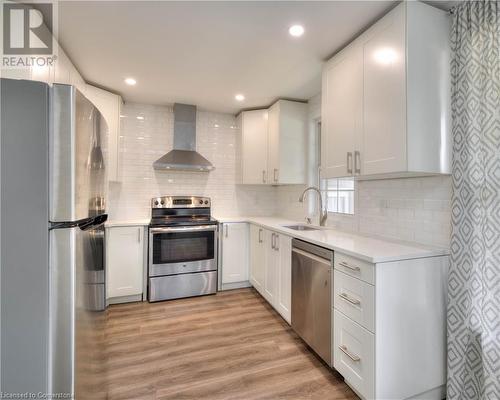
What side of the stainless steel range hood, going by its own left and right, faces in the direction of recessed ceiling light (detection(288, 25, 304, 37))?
front

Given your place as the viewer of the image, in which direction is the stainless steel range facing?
facing the viewer

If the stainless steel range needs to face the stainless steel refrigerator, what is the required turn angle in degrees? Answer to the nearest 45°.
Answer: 0° — it already faces it

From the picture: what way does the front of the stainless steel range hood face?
toward the camera

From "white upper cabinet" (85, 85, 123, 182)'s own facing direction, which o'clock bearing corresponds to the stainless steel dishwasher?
The stainless steel dishwasher is roughly at 2 o'clock from the white upper cabinet.

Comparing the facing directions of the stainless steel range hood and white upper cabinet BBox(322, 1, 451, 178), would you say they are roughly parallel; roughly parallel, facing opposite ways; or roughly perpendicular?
roughly perpendicular

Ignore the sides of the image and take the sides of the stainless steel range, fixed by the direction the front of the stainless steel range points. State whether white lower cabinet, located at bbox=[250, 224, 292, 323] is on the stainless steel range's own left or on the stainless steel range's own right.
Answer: on the stainless steel range's own left

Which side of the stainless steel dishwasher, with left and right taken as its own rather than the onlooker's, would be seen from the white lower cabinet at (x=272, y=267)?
right

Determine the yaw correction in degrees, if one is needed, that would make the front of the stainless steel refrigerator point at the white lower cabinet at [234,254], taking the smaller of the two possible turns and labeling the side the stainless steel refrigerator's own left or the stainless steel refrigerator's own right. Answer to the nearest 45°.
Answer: approximately 90° to the stainless steel refrigerator's own left

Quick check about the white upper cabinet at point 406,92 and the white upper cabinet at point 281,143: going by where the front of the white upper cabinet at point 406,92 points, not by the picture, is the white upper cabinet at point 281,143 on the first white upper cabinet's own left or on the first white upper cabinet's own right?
on the first white upper cabinet's own right

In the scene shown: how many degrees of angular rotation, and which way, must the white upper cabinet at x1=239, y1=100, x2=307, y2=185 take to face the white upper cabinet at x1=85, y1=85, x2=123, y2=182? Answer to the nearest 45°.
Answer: approximately 45° to its right

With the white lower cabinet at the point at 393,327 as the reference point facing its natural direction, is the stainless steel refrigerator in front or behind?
in front

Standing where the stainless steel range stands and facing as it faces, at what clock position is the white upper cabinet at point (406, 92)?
The white upper cabinet is roughly at 11 o'clock from the stainless steel range.

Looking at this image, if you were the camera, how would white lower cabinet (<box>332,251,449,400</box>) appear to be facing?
facing the viewer and to the left of the viewer
